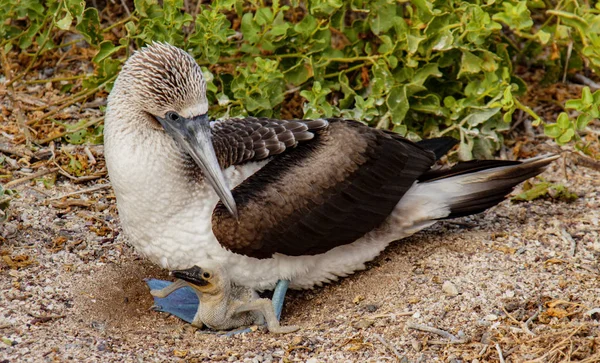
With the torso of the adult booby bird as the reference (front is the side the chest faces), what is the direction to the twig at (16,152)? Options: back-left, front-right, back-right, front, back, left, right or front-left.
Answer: front-right

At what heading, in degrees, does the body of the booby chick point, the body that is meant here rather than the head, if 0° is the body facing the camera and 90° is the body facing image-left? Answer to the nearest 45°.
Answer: approximately 45°

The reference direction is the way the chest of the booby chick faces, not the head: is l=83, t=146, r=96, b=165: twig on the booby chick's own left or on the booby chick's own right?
on the booby chick's own right

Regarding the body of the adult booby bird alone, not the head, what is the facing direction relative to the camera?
to the viewer's left

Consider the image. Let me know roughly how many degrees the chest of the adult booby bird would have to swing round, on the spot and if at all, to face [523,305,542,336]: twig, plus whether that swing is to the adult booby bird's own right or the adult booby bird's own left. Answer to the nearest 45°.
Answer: approximately 135° to the adult booby bird's own left

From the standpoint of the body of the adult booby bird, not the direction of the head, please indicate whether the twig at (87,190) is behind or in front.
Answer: in front

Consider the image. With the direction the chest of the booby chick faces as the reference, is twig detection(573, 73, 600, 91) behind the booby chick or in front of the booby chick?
behind

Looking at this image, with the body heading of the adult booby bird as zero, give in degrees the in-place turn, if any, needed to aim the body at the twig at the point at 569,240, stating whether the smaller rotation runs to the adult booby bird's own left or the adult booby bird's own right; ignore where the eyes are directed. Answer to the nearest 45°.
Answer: approximately 180°

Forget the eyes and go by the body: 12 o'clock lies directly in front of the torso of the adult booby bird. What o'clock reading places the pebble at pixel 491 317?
The pebble is roughly at 7 o'clock from the adult booby bird.

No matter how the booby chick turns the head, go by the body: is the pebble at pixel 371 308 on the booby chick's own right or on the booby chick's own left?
on the booby chick's own left
